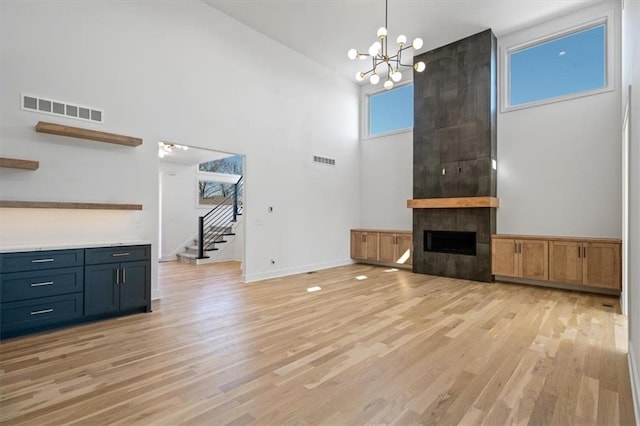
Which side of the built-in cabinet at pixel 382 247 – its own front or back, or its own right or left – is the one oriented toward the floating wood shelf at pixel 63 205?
front

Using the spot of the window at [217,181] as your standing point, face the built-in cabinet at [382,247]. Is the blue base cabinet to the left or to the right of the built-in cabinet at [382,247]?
right

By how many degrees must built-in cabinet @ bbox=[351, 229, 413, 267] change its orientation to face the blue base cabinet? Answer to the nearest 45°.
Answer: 0° — it already faces it

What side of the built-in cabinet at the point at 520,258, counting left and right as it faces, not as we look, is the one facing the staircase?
right

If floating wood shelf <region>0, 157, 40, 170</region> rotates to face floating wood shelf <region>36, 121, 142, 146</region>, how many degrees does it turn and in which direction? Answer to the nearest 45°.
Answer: approximately 90° to its left

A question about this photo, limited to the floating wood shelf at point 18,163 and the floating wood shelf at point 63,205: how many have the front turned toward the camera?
2

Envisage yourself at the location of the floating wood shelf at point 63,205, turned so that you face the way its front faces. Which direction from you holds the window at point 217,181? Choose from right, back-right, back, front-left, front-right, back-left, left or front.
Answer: back-left

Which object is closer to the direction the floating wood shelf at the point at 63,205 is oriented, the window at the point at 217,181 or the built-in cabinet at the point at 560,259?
the built-in cabinet

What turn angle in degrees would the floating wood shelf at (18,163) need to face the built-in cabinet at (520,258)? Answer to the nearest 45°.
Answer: approximately 45° to its left

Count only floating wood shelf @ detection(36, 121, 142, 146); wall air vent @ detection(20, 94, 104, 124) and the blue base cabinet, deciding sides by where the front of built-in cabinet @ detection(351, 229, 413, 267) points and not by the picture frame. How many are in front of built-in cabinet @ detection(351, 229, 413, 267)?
3
